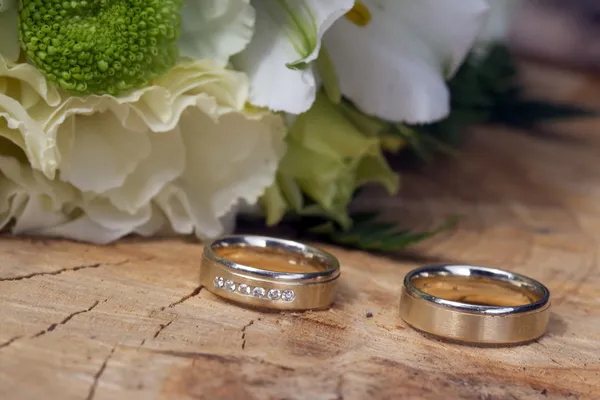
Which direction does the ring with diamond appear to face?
toward the camera

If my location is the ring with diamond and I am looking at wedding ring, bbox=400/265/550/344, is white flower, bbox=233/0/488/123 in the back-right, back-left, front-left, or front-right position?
front-left
